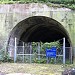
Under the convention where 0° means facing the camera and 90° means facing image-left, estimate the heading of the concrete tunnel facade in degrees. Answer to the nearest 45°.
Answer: approximately 0°
